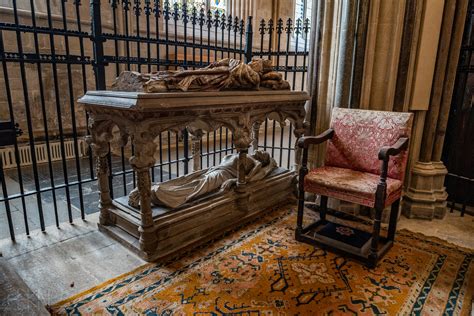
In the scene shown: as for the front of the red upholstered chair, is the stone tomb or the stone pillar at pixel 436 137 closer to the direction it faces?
the stone tomb

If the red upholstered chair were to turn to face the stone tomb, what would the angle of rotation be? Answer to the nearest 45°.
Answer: approximately 45° to its right

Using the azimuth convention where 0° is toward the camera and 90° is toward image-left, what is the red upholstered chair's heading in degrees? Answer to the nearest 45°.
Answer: approximately 45°

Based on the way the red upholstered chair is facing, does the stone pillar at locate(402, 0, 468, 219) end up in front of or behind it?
behind
